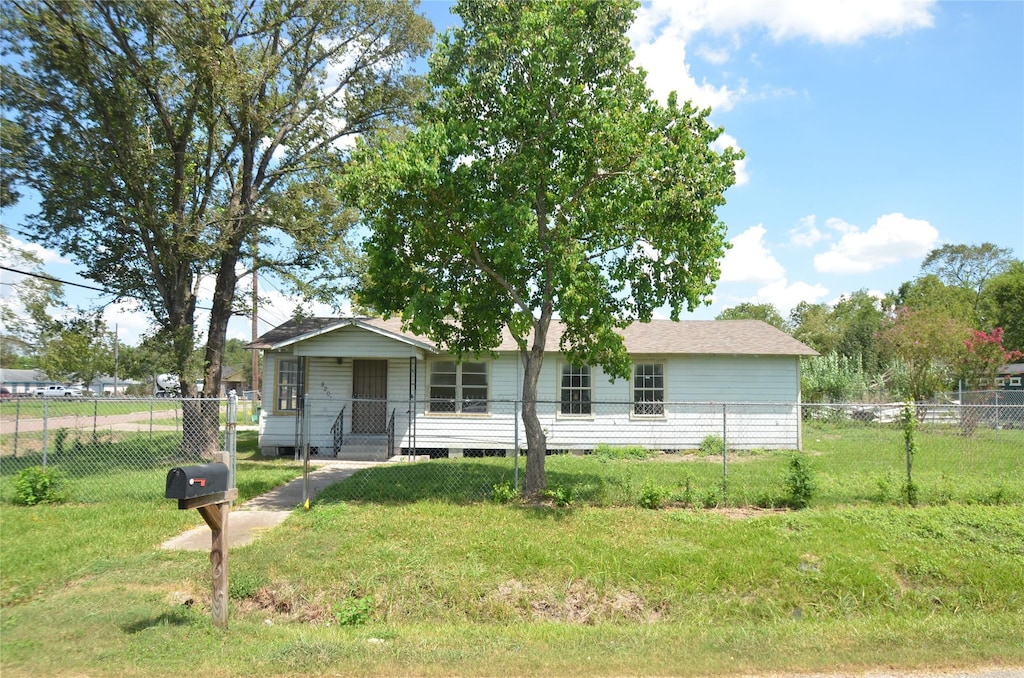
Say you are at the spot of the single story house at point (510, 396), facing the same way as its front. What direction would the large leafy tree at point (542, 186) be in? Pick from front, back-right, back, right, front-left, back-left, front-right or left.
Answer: front

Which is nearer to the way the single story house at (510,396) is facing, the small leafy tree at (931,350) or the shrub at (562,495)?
the shrub

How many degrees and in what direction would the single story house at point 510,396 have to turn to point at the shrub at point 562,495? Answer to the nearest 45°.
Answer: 0° — it already faces it

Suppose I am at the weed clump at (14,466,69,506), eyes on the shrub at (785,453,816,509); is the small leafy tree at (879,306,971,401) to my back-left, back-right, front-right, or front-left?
front-left

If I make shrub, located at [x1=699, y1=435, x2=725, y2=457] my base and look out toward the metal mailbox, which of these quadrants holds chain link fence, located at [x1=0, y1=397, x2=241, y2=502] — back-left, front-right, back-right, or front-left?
front-right

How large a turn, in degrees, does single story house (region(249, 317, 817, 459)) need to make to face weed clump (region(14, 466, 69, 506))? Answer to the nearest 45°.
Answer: approximately 45° to its right

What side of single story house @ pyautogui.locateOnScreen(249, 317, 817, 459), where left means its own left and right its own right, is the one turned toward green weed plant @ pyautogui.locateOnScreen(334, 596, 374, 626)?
front

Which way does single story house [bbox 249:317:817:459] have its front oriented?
toward the camera

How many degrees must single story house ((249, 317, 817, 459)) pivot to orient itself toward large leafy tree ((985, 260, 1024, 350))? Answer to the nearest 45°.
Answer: approximately 135° to its left

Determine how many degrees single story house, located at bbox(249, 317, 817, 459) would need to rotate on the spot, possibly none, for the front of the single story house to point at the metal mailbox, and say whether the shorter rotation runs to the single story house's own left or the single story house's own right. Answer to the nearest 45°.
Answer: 0° — it already faces it

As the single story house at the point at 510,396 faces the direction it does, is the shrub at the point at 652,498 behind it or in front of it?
in front

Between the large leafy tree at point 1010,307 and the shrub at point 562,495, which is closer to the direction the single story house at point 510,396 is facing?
the shrub

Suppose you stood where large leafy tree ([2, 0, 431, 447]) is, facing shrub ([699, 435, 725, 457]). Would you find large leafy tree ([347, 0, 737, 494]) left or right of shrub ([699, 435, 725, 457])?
right

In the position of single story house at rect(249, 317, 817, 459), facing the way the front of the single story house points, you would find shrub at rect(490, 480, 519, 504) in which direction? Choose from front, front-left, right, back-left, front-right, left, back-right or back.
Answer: front

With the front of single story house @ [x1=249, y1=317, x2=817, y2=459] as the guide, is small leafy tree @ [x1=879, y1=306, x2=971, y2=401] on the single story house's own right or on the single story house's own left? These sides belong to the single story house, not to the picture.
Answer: on the single story house's own left

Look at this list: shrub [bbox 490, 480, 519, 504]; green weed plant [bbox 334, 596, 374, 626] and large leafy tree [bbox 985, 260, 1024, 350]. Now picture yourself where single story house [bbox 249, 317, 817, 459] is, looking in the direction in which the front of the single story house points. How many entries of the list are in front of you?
2
